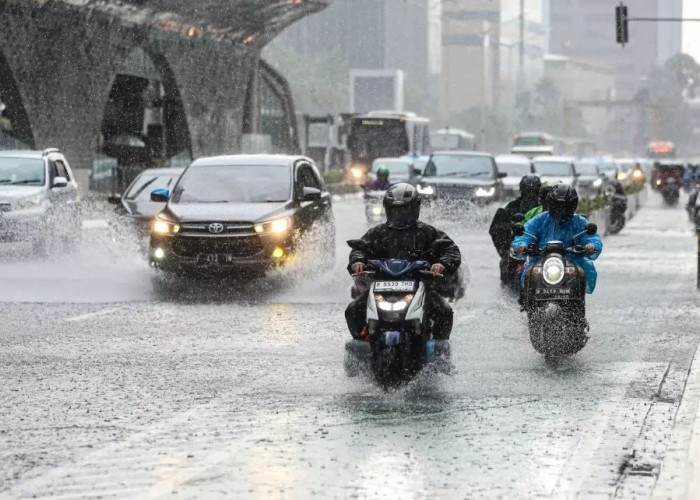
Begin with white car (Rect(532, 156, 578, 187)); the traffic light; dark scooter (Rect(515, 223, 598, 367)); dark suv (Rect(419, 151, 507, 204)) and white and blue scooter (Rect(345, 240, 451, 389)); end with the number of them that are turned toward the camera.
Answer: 4

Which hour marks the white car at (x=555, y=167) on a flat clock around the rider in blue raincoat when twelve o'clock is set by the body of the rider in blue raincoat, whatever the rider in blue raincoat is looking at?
The white car is roughly at 6 o'clock from the rider in blue raincoat.

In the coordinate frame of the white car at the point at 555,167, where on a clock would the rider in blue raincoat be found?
The rider in blue raincoat is roughly at 12 o'clock from the white car.

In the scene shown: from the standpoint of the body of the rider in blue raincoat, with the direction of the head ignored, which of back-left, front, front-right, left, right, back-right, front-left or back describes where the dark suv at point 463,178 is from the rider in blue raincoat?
back

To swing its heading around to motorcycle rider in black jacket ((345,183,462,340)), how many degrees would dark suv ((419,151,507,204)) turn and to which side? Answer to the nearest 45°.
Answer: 0° — it already faces them

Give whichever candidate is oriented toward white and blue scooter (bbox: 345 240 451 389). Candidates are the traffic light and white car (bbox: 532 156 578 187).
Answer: the white car

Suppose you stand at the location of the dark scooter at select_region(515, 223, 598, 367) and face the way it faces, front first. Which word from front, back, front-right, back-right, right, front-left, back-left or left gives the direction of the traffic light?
back
